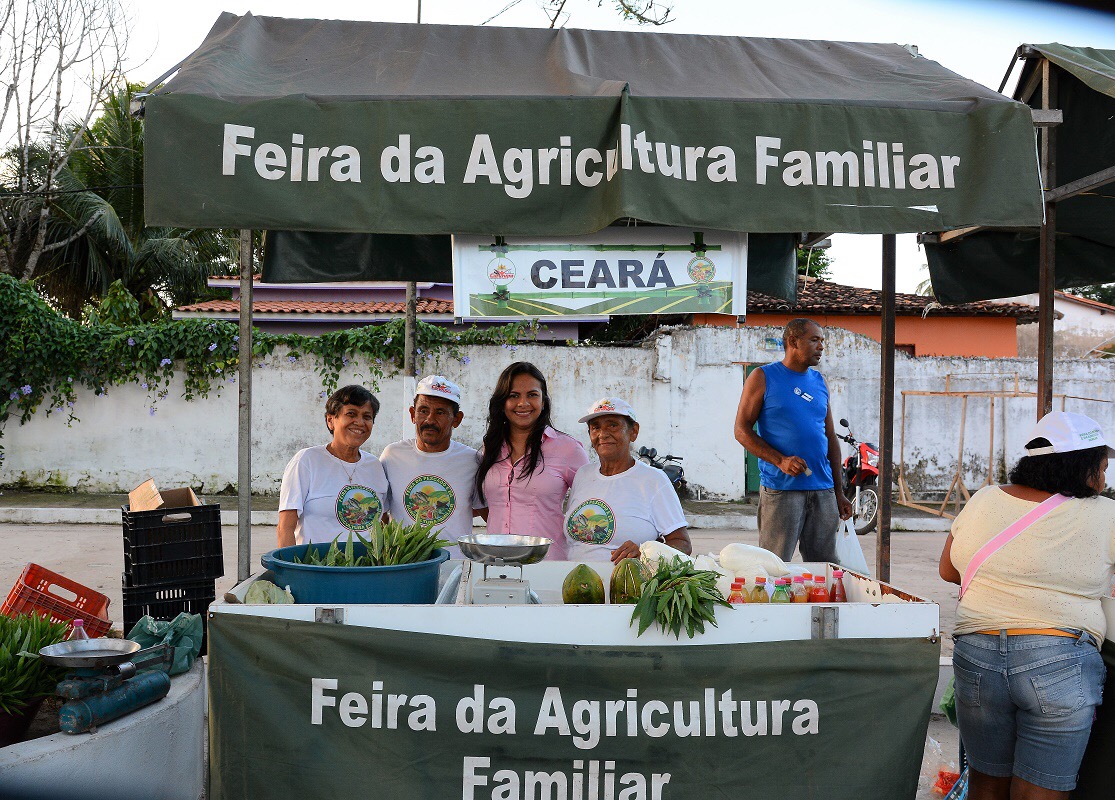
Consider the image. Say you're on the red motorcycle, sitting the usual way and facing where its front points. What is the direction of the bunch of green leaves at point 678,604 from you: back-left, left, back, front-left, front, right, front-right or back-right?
front-right

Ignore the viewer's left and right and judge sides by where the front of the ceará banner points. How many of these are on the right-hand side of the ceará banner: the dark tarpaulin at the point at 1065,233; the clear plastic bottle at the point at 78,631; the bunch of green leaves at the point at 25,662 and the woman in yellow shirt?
2

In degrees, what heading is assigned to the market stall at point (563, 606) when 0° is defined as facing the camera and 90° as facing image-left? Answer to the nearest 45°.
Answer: approximately 0°

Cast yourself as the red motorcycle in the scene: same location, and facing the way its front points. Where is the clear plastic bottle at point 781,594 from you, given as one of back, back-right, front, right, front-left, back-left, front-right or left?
front-right

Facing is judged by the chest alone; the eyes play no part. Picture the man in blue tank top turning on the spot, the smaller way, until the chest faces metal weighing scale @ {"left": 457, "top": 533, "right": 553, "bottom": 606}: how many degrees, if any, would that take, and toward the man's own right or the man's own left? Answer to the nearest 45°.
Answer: approximately 45° to the man's own right

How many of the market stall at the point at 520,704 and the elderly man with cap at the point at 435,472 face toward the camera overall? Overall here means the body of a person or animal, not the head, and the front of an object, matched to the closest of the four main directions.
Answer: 2

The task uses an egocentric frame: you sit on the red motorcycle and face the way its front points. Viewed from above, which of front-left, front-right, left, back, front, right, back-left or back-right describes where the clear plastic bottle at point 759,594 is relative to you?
front-right

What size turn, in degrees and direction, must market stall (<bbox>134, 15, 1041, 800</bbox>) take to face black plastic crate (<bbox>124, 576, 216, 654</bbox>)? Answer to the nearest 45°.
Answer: approximately 135° to its right

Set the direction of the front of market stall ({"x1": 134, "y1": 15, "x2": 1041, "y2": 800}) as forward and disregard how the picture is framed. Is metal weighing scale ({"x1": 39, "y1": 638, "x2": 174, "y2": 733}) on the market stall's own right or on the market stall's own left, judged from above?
on the market stall's own right
